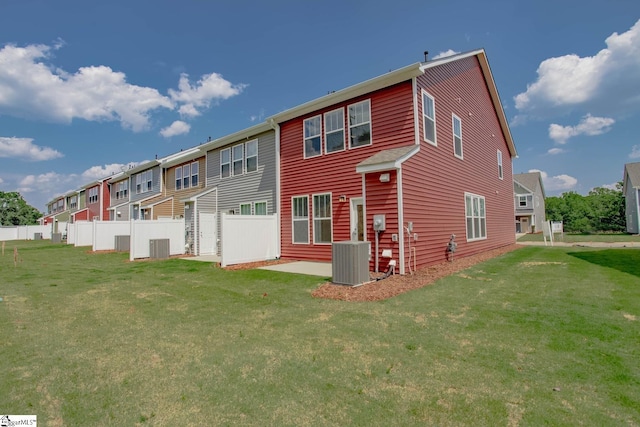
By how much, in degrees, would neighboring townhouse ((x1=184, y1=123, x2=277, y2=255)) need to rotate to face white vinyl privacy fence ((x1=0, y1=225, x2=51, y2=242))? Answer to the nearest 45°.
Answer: approximately 90° to its left

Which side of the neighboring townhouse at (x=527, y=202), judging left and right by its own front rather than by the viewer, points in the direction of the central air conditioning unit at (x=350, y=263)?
front

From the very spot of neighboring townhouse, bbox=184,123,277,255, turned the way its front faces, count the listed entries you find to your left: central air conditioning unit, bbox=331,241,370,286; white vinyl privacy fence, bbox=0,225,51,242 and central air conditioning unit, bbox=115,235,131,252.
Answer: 2

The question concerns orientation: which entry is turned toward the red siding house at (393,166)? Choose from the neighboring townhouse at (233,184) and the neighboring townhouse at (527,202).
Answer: the neighboring townhouse at (527,202)

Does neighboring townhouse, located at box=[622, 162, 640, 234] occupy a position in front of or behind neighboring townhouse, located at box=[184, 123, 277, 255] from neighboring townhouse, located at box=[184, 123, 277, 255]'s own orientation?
in front

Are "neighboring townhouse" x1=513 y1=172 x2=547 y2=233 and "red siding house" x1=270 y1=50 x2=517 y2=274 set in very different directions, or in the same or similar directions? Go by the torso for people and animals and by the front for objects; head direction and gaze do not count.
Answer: very different directions

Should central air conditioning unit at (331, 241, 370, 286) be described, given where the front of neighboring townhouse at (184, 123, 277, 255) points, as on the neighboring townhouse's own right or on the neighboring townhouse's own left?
on the neighboring townhouse's own right

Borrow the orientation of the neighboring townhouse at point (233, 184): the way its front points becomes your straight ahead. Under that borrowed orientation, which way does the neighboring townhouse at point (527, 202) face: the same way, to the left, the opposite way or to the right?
the opposite way

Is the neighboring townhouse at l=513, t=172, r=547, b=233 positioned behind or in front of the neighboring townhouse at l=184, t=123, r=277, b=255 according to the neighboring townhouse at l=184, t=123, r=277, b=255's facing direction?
in front

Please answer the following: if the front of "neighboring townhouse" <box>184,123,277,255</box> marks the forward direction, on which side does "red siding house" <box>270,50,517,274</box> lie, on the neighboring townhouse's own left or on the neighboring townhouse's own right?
on the neighboring townhouse's own right

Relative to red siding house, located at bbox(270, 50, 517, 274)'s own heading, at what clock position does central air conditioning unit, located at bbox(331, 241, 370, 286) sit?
The central air conditioning unit is roughly at 5 o'clock from the red siding house.

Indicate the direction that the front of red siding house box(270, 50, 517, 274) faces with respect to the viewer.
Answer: facing away from the viewer and to the right of the viewer

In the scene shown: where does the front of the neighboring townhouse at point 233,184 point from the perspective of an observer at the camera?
facing away from the viewer and to the right of the viewer
